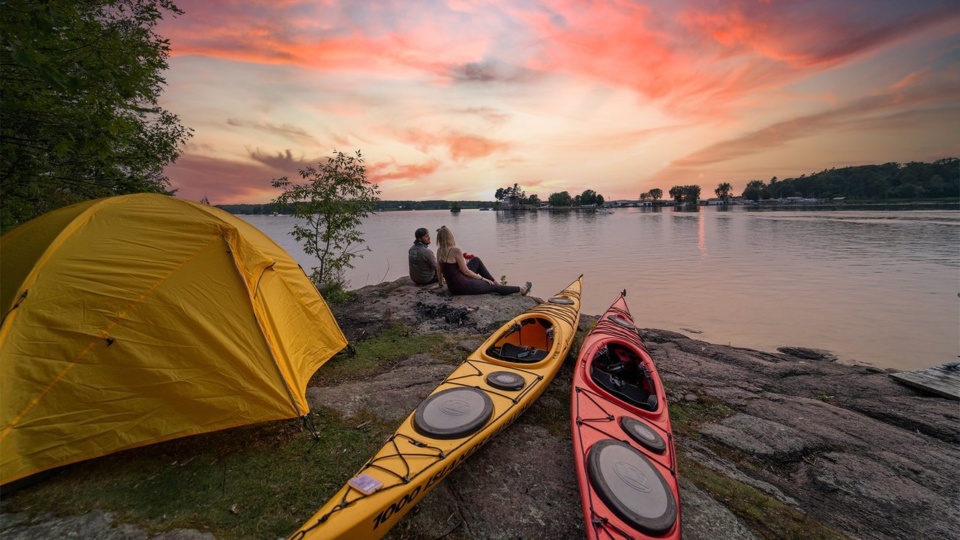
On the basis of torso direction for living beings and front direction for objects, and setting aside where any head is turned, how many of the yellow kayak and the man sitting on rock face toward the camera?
0

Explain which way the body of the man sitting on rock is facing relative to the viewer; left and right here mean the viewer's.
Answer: facing away from the viewer and to the right of the viewer

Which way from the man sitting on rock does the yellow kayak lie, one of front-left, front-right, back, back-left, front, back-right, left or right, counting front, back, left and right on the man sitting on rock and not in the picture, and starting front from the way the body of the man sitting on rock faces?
back-right

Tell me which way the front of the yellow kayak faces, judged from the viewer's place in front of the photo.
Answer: facing away from the viewer and to the right of the viewer

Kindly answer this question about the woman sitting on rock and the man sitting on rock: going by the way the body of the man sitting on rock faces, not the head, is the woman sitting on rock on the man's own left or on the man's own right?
on the man's own right

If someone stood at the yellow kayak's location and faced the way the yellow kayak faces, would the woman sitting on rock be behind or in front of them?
in front

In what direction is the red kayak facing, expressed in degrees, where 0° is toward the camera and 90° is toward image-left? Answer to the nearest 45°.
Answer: approximately 180°

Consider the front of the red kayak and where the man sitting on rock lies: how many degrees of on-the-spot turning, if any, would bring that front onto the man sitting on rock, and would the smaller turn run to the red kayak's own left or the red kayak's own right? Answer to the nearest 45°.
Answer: approximately 45° to the red kayak's own left

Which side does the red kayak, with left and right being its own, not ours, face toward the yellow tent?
left
